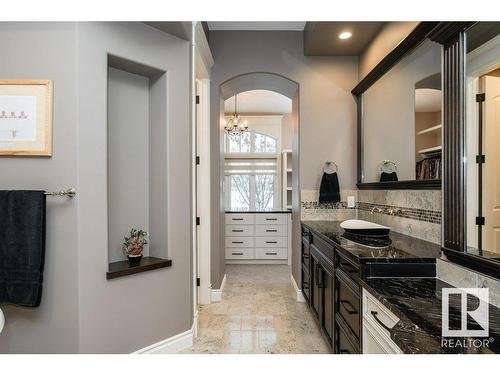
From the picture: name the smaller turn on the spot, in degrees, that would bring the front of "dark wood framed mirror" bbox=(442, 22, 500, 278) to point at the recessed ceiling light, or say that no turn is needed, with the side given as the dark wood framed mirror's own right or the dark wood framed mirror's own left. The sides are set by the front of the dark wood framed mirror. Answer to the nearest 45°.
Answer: approximately 90° to the dark wood framed mirror's own right

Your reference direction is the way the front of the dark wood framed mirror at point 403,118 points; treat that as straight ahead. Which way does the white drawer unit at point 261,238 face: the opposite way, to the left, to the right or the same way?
to the left

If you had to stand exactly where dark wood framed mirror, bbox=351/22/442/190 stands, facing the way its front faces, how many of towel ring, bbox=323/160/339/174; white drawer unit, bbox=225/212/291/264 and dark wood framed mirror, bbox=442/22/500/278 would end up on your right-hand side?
2

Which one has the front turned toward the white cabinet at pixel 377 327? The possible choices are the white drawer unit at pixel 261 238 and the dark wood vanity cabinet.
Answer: the white drawer unit

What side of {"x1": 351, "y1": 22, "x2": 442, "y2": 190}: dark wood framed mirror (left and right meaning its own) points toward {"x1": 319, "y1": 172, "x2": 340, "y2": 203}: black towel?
right

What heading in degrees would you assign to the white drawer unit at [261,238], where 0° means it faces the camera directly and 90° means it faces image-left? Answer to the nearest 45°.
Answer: approximately 0°

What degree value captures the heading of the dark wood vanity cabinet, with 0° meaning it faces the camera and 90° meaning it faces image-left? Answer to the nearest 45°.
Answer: approximately 90°

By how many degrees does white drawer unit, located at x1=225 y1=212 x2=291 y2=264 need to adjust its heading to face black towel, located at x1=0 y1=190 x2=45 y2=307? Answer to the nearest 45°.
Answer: approximately 45° to its right

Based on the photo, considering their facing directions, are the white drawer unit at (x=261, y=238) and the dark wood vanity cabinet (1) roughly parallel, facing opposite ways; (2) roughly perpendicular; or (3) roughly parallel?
roughly perpendicular
